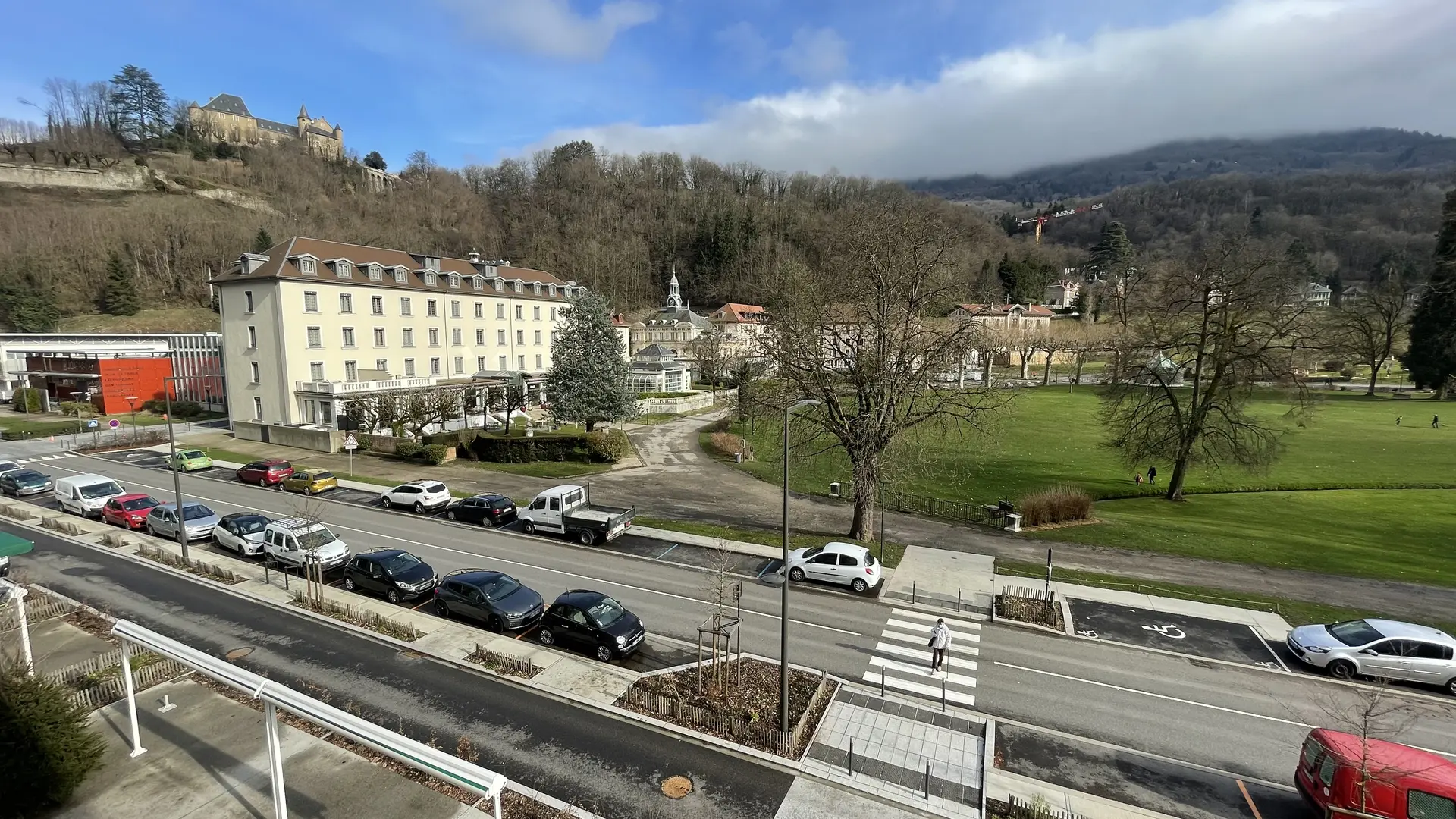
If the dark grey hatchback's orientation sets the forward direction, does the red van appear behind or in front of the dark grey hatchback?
in front

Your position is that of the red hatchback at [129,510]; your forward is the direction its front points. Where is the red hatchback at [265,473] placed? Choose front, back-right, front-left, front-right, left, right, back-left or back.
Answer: left

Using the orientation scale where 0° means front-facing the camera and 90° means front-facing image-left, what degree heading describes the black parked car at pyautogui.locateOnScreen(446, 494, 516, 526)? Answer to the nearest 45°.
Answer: approximately 135°

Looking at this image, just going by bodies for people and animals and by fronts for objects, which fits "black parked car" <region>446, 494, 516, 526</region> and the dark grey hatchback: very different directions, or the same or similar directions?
very different directions

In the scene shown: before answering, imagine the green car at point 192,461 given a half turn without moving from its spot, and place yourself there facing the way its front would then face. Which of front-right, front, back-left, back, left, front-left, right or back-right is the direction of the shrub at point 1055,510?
front

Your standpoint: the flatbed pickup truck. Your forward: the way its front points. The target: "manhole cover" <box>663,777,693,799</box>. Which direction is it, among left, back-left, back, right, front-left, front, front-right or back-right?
back-left

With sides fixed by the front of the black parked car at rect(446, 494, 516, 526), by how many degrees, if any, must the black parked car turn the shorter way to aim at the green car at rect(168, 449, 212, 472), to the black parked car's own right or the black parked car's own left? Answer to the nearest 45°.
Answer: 0° — it already faces it

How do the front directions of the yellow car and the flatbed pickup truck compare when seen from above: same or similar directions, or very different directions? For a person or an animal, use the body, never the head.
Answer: same or similar directions

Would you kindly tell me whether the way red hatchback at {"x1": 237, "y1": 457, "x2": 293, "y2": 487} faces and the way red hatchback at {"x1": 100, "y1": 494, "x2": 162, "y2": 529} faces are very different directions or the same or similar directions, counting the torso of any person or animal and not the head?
very different directions

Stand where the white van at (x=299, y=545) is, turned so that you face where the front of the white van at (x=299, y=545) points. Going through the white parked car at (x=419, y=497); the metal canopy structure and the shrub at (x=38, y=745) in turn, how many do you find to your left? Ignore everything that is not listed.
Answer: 1

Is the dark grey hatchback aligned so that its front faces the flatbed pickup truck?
no

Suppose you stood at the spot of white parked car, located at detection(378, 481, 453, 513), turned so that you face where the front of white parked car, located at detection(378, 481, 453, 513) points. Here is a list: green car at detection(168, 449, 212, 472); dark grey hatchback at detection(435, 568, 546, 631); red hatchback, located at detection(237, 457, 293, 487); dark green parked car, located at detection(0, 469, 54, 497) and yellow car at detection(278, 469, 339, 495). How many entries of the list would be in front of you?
4

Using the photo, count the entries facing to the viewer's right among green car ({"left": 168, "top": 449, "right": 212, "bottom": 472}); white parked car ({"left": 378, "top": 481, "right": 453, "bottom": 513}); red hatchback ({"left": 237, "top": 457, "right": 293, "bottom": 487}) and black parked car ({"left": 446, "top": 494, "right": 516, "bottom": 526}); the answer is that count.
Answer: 0

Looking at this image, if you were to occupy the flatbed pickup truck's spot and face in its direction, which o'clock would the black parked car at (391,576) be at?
The black parked car is roughly at 9 o'clock from the flatbed pickup truck.

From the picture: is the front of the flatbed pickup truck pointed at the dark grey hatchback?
no

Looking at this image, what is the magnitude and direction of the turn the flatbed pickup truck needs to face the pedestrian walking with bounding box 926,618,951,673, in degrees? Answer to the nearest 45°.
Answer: approximately 180°

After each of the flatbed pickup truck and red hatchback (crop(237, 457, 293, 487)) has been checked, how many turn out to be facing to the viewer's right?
0

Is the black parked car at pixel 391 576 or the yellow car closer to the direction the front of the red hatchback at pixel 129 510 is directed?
the black parked car

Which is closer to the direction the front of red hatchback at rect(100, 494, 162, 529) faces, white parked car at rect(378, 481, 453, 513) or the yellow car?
the white parked car

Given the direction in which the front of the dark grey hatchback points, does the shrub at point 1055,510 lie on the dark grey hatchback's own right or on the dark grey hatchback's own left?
on the dark grey hatchback's own left

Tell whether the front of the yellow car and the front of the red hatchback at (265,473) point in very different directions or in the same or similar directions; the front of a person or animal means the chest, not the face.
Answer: same or similar directions

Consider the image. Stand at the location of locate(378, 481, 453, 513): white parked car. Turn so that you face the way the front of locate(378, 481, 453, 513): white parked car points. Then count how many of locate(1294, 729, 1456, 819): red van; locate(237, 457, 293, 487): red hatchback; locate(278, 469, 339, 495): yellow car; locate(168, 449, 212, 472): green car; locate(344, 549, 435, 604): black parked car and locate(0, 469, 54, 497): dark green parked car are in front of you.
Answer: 4

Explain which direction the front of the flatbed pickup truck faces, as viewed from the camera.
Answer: facing away from the viewer and to the left of the viewer

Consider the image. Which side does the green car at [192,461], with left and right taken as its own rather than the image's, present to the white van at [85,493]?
left

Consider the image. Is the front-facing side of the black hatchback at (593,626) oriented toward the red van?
yes
